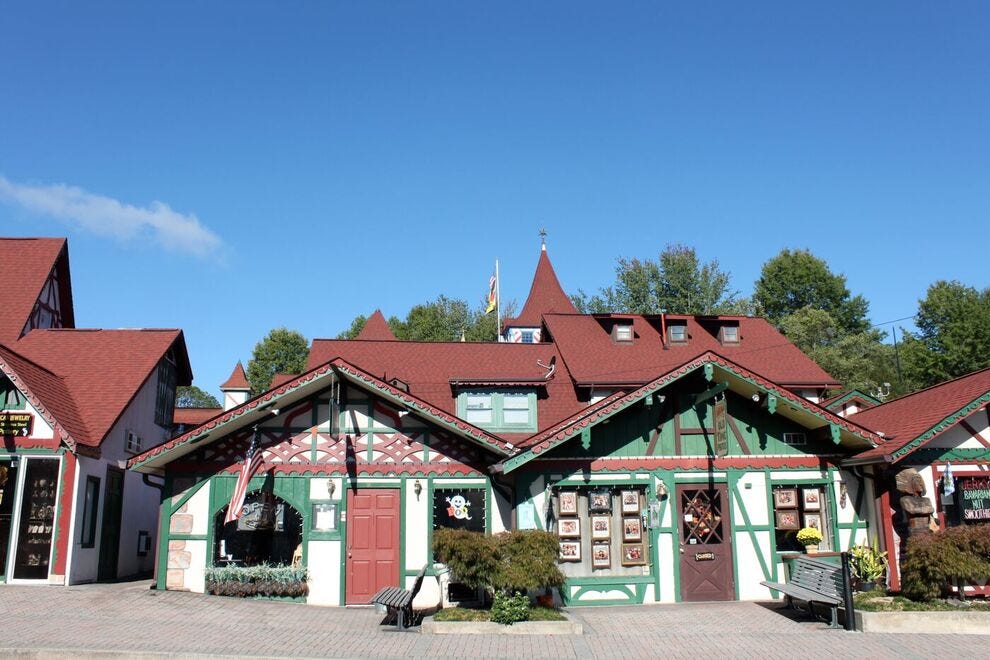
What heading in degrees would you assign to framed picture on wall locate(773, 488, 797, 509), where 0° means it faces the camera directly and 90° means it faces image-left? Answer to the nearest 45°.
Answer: approximately 0°

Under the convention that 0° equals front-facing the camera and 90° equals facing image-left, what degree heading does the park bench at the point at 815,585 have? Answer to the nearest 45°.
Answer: approximately 45°

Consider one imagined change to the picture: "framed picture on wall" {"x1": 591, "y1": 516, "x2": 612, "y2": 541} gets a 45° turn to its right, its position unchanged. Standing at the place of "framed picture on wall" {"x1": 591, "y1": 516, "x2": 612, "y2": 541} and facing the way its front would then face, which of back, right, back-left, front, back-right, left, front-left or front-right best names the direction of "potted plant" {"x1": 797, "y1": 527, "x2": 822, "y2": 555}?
back-left

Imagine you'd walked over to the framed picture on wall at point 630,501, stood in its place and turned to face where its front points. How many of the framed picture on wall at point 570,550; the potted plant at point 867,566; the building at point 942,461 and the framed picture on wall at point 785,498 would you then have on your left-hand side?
3
